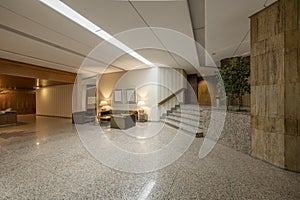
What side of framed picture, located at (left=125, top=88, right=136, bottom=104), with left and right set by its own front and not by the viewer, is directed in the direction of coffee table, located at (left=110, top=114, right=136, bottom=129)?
front

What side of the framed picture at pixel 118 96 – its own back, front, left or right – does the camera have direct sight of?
front

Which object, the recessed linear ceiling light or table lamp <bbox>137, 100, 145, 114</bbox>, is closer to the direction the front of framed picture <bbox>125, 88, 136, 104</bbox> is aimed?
the recessed linear ceiling light

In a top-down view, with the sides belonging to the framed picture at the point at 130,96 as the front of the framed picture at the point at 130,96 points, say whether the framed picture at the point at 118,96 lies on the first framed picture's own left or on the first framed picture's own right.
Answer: on the first framed picture's own right

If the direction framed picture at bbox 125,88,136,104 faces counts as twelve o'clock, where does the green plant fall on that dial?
The green plant is roughly at 11 o'clock from the framed picture.

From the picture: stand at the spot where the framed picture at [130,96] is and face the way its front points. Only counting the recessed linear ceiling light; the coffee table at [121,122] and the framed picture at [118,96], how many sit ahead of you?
2

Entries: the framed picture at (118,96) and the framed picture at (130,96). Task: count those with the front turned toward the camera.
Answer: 2

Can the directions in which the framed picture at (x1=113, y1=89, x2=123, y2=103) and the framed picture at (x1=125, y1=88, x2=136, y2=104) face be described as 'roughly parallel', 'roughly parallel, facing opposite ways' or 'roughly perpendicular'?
roughly parallel

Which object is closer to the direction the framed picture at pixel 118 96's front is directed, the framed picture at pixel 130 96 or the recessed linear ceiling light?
the recessed linear ceiling light

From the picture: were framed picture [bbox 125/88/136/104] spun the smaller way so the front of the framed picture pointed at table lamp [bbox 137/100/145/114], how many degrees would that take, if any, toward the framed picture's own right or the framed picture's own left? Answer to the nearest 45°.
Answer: approximately 45° to the framed picture's own left

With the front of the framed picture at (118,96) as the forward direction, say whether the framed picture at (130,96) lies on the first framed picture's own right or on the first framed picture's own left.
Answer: on the first framed picture's own left

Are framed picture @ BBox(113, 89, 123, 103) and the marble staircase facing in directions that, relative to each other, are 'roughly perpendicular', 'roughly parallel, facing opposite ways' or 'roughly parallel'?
roughly perpendicular

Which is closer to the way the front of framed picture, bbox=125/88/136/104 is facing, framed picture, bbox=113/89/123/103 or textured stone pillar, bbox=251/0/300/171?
the textured stone pillar

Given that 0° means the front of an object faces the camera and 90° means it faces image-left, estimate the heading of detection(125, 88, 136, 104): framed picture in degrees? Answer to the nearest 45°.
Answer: approximately 0°

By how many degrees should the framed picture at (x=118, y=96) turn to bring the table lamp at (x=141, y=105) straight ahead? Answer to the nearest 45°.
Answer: approximately 45° to its left

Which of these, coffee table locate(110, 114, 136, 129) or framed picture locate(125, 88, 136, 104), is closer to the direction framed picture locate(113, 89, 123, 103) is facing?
the coffee table
